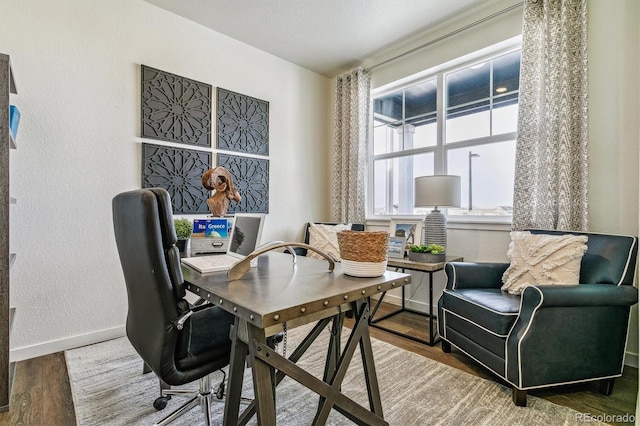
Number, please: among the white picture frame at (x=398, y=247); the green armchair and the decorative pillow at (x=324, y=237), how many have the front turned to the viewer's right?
0

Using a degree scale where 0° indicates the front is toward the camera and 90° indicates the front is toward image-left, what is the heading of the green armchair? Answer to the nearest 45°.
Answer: approximately 45°

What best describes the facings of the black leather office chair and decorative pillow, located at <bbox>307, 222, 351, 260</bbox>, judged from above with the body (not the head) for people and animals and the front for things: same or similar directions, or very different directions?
very different directions

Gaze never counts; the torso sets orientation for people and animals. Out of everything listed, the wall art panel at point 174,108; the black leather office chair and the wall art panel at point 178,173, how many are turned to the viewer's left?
0

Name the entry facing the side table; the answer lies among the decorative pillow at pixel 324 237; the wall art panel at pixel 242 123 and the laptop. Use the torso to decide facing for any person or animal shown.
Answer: the wall art panel

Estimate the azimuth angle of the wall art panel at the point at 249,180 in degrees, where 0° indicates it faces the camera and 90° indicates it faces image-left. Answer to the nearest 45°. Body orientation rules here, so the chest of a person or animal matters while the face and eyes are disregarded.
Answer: approximately 315°

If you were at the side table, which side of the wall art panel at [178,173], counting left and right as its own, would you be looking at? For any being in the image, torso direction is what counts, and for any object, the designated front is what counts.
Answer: front

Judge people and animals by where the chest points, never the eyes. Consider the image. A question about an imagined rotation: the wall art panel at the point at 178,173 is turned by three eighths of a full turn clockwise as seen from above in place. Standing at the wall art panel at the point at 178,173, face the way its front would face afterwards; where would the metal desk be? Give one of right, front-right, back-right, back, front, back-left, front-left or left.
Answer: left

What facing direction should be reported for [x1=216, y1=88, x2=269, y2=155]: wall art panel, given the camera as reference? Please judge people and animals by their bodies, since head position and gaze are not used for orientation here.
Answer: facing the viewer and to the right of the viewer

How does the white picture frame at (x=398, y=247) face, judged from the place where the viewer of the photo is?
facing the viewer and to the left of the viewer

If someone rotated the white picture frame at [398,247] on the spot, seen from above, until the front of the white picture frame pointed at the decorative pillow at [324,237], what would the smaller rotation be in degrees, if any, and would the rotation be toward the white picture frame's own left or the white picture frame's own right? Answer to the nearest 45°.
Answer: approximately 45° to the white picture frame's own right

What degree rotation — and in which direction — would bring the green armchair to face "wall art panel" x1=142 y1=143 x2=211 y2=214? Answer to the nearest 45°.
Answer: approximately 45° to its right

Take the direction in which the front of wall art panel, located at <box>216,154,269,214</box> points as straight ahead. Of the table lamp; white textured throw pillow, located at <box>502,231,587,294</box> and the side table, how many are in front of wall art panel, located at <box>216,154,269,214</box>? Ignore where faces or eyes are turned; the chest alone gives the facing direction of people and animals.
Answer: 3
